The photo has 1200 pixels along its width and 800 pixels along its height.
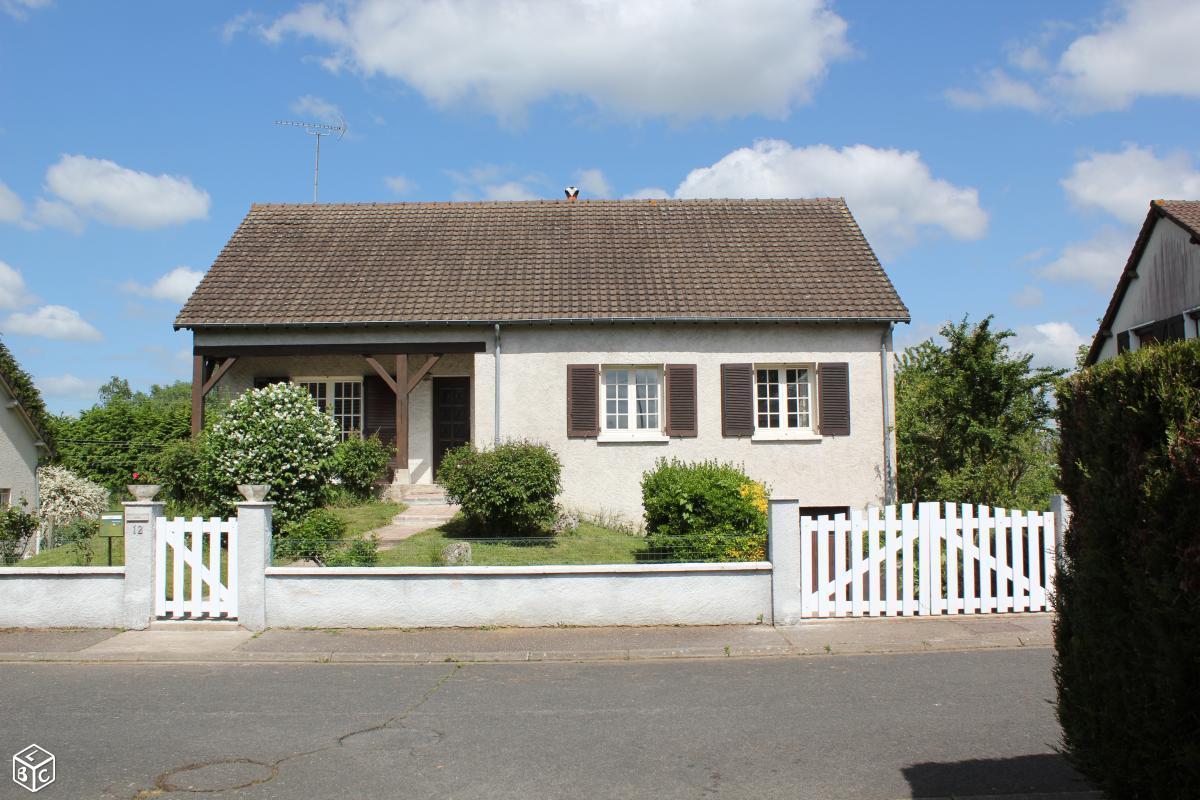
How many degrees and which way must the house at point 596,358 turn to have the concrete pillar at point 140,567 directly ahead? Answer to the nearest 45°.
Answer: approximately 45° to its right

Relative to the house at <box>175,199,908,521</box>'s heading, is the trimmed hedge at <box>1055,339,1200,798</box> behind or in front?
in front

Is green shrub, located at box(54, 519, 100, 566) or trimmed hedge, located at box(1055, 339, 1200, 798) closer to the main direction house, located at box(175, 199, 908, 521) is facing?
the trimmed hedge

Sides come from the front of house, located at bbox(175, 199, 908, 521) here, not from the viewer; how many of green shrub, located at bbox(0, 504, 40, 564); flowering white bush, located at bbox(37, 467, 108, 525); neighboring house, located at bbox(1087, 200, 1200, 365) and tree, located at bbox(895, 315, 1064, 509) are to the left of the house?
2

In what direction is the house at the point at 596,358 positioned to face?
toward the camera

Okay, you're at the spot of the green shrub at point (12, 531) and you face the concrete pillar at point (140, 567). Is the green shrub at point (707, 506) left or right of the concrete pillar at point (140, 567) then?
left

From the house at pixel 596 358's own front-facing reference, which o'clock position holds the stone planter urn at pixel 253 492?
The stone planter urn is roughly at 1 o'clock from the house.

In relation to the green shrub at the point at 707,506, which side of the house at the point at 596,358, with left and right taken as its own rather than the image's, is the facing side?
front

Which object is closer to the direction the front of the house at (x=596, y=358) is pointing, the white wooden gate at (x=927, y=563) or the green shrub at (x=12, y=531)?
the white wooden gate

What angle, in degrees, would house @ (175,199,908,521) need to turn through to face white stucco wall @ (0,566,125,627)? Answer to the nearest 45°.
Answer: approximately 45° to its right

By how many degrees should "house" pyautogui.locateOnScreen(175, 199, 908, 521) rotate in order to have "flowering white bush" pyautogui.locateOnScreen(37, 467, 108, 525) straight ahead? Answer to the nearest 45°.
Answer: approximately 90° to its right

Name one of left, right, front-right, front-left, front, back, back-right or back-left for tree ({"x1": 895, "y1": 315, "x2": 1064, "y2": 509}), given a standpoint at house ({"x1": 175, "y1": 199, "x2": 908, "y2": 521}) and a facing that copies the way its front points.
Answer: left

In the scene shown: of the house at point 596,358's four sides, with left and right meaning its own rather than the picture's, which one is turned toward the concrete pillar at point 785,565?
front

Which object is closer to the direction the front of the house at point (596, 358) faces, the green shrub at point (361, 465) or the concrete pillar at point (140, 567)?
the concrete pillar

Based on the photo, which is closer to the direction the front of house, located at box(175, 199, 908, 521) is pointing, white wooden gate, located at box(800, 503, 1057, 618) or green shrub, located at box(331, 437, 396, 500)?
the white wooden gate

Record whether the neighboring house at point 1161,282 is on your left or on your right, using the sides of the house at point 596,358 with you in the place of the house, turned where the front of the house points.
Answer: on your left
